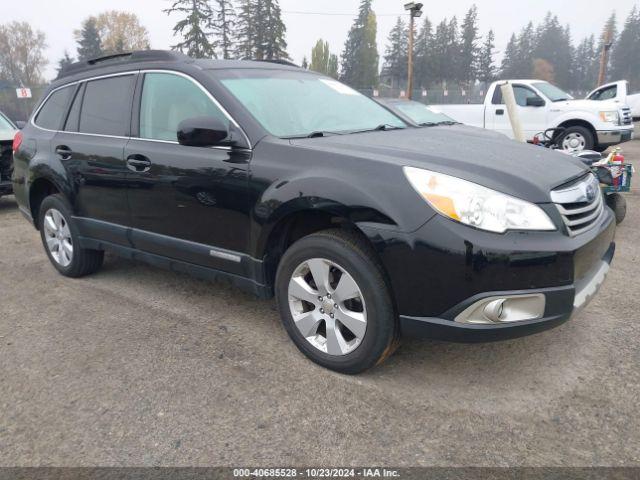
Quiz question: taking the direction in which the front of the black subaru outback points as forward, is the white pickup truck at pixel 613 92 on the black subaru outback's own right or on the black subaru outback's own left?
on the black subaru outback's own left

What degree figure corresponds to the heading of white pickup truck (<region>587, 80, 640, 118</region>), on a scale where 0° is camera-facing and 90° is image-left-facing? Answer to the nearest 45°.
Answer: approximately 90°

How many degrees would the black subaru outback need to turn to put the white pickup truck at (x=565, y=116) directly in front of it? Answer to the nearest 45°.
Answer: approximately 90° to its left

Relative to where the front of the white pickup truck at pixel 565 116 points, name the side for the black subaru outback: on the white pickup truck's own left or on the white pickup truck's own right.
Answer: on the white pickup truck's own right

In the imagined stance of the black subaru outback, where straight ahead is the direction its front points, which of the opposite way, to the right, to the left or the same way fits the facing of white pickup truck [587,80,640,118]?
the opposite way

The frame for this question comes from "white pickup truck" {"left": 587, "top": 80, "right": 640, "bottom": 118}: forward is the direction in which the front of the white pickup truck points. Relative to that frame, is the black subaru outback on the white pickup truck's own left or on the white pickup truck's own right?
on the white pickup truck's own left
